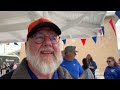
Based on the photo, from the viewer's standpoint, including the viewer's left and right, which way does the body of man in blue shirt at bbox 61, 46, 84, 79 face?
facing the viewer and to the right of the viewer

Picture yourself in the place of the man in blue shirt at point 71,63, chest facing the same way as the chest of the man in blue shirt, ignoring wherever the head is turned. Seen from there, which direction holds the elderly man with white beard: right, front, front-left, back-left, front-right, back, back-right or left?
front-right
